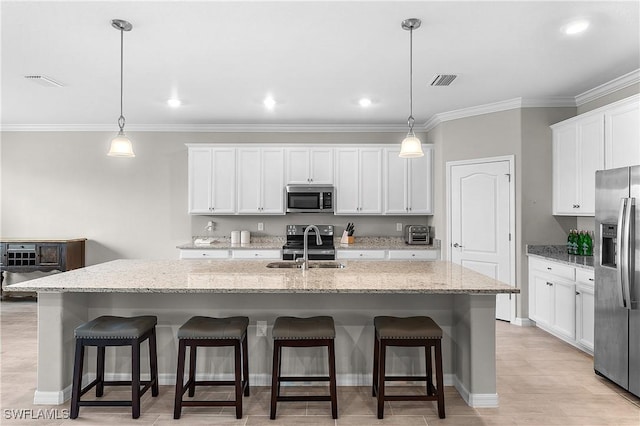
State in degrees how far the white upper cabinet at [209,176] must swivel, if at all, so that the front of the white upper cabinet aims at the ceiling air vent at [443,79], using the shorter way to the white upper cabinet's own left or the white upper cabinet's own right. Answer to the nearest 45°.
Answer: approximately 45° to the white upper cabinet's own left

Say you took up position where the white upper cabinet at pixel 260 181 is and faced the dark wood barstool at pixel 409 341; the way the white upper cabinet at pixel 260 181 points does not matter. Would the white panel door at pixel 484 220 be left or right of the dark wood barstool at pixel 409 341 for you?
left

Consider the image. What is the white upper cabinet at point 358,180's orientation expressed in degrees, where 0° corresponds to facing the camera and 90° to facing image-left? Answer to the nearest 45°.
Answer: approximately 0°

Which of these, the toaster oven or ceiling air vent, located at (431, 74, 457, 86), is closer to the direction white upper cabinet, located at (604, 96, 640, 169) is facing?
the ceiling air vent

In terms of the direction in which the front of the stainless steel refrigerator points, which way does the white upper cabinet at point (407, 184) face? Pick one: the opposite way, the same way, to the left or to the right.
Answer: to the left

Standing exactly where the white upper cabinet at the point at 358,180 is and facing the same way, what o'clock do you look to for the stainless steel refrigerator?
The stainless steel refrigerator is roughly at 11 o'clock from the white upper cabinet.

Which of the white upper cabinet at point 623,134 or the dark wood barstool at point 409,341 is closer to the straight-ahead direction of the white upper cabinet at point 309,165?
the dark wood barstool

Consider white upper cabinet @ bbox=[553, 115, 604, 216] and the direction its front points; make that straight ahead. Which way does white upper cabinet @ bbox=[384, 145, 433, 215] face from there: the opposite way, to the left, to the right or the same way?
to the left

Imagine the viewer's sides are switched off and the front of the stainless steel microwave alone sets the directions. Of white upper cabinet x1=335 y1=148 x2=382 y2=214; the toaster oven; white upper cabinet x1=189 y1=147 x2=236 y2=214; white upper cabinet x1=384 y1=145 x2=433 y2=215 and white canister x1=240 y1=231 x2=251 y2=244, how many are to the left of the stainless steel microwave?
3

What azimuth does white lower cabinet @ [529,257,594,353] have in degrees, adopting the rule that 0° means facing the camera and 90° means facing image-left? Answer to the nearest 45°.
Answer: approximately 45°

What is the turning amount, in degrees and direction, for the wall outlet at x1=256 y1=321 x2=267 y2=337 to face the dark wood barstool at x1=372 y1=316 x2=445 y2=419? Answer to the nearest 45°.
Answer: approximately 45° to its left
